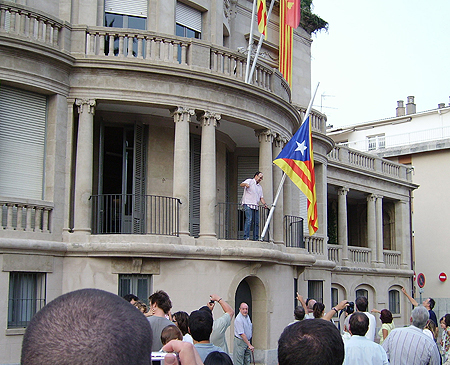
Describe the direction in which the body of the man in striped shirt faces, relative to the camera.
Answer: away from the camera

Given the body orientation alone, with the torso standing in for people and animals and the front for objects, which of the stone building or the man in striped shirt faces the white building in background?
the man in striped shirt

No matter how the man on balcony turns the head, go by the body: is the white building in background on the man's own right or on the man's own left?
on the man's own left

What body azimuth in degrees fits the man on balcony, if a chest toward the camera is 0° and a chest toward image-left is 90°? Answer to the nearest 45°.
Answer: approximately 315°

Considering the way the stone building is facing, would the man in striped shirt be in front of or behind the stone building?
in front

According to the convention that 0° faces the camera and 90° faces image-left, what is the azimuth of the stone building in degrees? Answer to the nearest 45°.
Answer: approximately 315°

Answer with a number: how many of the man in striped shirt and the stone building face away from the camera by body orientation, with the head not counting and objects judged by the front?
1

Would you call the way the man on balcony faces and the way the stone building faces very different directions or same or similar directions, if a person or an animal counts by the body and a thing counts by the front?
same or similar directions

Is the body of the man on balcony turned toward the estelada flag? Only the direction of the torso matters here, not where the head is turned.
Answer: no

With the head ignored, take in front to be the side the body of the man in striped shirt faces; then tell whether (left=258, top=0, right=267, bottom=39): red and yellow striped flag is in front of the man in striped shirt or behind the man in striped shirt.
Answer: in front

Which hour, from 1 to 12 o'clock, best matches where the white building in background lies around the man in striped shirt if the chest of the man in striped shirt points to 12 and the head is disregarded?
The white building in background is roughly at 12 o'clock from the man in striped shirt.
